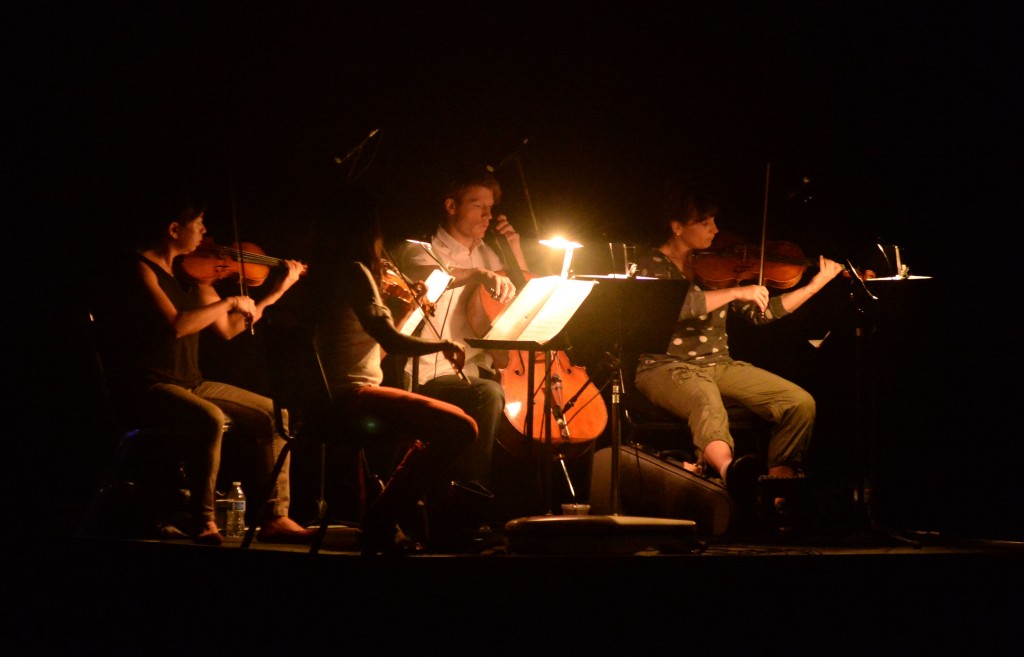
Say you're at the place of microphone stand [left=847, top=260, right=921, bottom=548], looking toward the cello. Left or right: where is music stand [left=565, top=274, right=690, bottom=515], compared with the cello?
left

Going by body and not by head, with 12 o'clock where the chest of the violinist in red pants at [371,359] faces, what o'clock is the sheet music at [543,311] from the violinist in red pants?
The sheet music is roughly at 12 o'clock from the violinist in red pants.

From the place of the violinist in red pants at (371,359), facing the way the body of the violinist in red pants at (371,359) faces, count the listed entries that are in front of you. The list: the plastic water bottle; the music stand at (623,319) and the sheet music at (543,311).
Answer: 2

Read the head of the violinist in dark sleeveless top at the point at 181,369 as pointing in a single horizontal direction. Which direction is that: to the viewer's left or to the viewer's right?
to the viewer's right

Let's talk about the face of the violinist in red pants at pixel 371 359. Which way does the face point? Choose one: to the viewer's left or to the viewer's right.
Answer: to the viewer's right

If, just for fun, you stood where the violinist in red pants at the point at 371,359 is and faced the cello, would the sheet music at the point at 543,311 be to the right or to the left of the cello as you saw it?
right

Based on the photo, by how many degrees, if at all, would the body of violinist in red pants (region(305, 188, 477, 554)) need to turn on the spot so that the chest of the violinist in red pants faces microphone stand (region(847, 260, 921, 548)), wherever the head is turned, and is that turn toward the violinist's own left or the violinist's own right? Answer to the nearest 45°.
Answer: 0° — they already face it

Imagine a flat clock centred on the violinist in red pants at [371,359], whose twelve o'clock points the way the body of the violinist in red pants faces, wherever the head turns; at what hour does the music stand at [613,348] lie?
The music stand is roughly at 12 o'clock from the violinist in red pants.

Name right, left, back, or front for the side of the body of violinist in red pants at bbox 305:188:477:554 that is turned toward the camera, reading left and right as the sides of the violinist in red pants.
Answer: right

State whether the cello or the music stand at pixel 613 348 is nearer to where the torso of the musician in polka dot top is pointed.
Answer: the music stand

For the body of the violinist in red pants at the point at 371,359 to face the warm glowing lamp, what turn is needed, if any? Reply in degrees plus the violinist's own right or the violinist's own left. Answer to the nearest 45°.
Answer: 0° — they already face it
